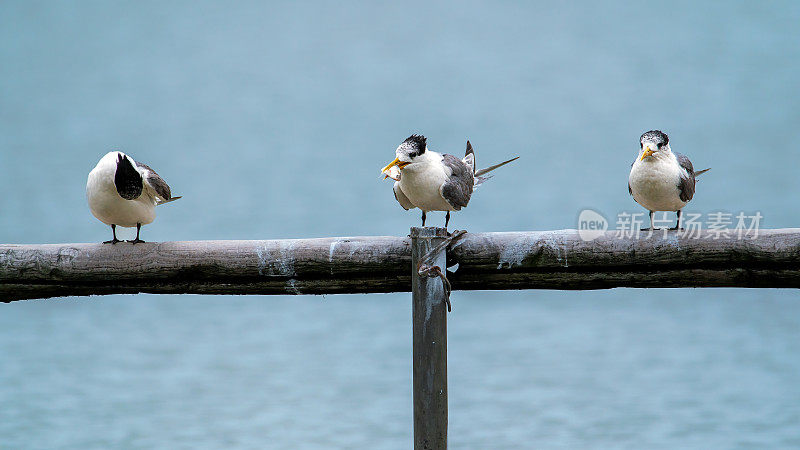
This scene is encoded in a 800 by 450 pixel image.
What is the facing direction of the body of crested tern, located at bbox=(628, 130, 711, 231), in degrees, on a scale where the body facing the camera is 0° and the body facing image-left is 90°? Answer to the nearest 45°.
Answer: approximately 45°

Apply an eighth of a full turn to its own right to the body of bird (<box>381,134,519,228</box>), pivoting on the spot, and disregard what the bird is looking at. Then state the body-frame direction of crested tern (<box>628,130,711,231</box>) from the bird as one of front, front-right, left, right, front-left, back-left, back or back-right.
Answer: back

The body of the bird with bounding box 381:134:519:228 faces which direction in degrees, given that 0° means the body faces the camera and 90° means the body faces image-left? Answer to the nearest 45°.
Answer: approximately 45°

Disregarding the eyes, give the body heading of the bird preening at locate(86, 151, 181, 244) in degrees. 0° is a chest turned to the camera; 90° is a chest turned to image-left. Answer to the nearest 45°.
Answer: approximately 45°

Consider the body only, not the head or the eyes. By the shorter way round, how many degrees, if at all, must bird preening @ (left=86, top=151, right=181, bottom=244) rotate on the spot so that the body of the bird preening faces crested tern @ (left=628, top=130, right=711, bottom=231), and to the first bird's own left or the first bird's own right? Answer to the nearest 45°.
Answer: approximately 135° to the first bird's own left
